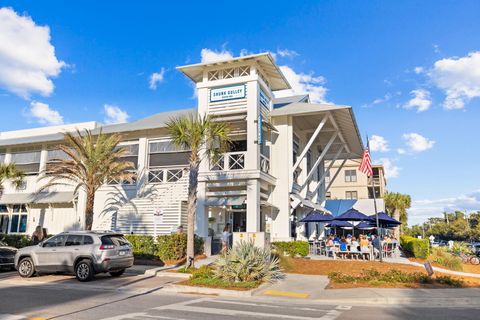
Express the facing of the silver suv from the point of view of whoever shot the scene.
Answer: facing away from the viewer and to the left of the viewer

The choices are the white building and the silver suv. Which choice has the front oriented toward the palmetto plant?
the white building

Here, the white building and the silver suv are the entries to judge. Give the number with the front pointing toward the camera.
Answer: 1

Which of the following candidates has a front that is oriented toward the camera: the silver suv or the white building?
the white building

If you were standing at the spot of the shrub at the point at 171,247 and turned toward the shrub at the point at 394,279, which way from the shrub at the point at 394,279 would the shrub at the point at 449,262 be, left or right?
left

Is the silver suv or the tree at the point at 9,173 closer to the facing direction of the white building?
the silver suv

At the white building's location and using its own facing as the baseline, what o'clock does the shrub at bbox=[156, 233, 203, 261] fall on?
The shrub is roughly at 1 o'clock from the white building.

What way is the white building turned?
toward the camera

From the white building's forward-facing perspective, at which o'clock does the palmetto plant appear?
The palmetto plant is roughly at 12 o'clock from the white building.

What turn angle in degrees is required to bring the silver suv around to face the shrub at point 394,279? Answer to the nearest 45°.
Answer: approximately 180°

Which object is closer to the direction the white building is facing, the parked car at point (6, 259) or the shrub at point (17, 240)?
the parked car

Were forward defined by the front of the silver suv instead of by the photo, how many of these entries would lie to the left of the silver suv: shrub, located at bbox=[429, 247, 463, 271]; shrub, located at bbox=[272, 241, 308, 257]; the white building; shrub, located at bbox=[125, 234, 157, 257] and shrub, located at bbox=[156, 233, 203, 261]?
0

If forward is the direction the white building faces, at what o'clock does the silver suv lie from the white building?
The silver suv is roughly at 1 o'clock from the white building.

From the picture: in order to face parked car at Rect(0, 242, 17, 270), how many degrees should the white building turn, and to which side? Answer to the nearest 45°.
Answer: approximately 45° to its right

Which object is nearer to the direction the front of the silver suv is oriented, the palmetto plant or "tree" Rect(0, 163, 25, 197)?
the tree

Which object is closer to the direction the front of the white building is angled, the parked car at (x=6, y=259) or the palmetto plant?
the palmetto plant
